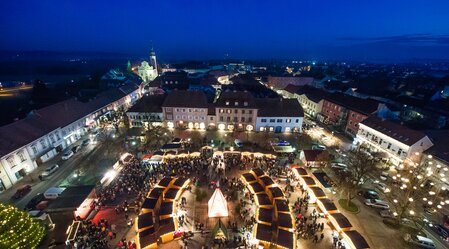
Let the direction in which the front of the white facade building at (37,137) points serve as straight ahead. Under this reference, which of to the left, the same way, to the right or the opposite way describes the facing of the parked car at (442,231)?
to the left

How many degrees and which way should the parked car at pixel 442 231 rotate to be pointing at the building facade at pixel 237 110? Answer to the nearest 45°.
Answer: approximately 45° to its left

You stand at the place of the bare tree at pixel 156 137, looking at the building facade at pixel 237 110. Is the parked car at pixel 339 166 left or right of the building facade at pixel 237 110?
right

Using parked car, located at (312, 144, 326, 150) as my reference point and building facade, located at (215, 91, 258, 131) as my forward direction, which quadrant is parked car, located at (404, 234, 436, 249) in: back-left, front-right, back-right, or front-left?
back-left

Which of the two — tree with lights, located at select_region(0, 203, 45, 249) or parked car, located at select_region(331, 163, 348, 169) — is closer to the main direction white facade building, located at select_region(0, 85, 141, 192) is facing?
the parked car

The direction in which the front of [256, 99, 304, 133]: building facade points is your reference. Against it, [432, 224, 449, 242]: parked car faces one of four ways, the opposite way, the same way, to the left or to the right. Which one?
the opposite way

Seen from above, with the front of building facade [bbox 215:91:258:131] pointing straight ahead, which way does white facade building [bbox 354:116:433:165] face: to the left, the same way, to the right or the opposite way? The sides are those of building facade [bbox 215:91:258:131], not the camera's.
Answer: to the right

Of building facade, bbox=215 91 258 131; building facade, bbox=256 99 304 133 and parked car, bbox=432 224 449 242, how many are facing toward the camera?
2

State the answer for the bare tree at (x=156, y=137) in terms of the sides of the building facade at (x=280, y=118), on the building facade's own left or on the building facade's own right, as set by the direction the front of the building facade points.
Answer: on the building facade's own right

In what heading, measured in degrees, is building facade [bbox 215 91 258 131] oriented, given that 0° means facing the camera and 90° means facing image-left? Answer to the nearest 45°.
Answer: approximately 0°
